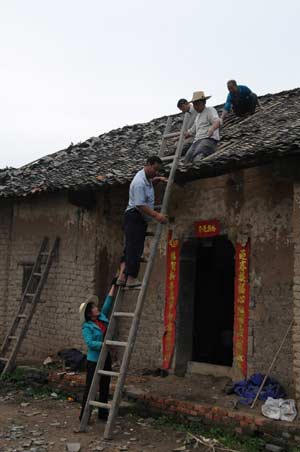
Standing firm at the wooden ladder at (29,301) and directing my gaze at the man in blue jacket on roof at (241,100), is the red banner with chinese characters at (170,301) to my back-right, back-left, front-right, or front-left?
front-right

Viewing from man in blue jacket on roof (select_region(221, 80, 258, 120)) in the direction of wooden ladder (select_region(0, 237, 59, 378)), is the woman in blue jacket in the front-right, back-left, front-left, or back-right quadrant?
front-left

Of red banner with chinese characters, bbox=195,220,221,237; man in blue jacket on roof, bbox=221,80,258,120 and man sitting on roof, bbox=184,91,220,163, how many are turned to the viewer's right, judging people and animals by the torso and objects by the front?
0

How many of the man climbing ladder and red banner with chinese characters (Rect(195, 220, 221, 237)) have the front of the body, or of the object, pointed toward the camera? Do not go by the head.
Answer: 1

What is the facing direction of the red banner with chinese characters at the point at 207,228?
toward the camera

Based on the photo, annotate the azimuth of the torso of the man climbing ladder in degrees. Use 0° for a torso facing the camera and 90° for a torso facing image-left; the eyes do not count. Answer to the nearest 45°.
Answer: approximately 270°
